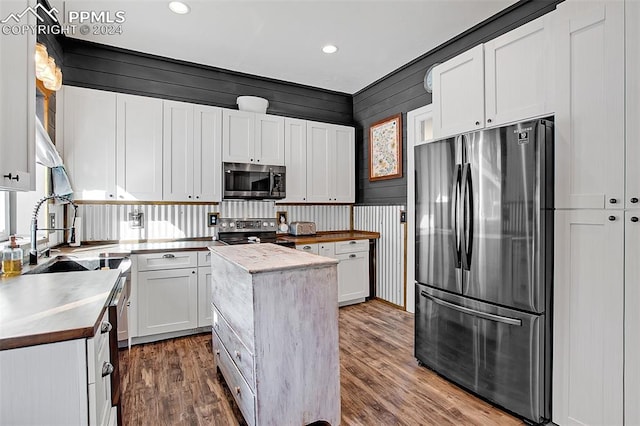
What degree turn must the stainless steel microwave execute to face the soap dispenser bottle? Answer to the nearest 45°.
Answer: approximately 45° to its right

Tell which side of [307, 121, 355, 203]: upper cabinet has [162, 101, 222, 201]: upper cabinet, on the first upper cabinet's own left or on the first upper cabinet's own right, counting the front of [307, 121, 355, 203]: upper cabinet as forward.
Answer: on the first upper cabinet's own right

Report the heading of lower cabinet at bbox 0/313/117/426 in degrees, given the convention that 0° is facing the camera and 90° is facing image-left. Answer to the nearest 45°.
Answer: approximately 270°

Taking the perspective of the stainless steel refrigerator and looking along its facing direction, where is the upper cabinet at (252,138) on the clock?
The upper cabinet is roughly at 2 o'clock from the stainless steel refrigerator.

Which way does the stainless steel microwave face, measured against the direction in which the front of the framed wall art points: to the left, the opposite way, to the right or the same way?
to the left

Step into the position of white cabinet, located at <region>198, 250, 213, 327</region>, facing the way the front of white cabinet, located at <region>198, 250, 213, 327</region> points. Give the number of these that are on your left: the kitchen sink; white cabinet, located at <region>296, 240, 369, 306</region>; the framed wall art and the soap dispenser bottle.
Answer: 2

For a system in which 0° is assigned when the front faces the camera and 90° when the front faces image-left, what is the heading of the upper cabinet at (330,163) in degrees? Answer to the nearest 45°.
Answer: approximately 315°

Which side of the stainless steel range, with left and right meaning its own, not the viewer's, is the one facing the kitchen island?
front

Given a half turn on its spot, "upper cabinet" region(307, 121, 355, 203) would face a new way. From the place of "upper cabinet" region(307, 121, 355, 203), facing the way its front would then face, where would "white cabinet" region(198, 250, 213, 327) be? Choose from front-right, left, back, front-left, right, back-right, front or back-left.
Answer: left

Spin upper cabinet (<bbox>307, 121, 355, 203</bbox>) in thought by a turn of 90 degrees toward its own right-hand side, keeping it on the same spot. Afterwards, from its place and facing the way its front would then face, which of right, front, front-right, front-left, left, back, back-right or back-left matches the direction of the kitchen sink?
front

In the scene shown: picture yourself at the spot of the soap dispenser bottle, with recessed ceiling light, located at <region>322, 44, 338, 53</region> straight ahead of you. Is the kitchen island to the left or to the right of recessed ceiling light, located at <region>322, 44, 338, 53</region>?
right

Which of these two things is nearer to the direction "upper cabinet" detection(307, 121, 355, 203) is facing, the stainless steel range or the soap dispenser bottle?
the soap dispenser bottle
